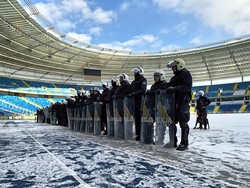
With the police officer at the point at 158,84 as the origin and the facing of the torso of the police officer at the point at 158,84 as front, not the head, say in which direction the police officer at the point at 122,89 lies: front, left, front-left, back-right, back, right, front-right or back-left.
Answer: right

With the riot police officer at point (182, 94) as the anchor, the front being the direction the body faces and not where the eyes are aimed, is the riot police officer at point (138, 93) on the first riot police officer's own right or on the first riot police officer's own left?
on the first riot police officer's own right

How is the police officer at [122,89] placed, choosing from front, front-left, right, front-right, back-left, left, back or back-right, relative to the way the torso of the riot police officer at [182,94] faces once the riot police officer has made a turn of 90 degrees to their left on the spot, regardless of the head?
back-right

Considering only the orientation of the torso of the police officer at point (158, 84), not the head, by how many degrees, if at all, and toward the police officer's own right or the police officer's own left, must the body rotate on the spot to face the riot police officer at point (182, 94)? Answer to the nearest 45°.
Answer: approximately 90° to the police officer's own left

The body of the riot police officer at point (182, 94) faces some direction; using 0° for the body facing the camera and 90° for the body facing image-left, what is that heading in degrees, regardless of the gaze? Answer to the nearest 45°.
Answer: approximately 90°

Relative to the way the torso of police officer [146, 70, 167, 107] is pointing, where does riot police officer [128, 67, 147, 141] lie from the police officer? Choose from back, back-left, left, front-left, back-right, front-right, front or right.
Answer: right

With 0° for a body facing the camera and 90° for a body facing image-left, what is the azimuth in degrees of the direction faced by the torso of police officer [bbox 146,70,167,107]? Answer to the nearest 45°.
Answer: approximately 45°

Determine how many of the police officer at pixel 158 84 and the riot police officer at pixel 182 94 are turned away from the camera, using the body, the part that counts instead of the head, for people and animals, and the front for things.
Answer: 0

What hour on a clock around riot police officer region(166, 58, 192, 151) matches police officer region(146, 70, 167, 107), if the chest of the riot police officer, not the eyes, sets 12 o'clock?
The police officer is roughly at 2 o'clock from the riot police officer.
